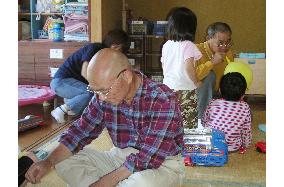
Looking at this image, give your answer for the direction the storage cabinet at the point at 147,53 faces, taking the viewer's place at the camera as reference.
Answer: facing the viewer

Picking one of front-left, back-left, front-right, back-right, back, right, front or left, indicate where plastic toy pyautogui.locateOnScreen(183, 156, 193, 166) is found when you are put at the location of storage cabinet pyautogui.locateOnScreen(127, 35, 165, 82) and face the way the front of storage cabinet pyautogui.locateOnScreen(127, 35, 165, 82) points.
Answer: front

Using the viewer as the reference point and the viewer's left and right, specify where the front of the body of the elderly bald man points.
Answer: facing the viewer and to the left of the viewer

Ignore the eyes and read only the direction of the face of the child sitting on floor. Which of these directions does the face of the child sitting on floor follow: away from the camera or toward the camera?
away from the camera

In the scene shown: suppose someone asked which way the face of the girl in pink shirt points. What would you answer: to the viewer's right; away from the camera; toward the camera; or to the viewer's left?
away from the camera

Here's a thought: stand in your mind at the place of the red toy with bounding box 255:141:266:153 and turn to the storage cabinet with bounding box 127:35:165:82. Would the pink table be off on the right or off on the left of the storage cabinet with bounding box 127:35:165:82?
left

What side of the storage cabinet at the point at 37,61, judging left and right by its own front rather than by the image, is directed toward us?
front

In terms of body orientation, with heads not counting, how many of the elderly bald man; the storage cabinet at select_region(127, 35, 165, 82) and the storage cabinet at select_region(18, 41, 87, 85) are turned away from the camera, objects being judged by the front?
0

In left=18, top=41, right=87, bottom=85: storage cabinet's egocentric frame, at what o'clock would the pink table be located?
The pink table is roughly at 12 o'clock from the storage cabinet.

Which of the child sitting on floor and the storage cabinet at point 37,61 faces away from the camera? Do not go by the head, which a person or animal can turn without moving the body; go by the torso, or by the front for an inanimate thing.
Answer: the child sitting on floor

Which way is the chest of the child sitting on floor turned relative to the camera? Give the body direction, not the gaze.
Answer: away from the camera
